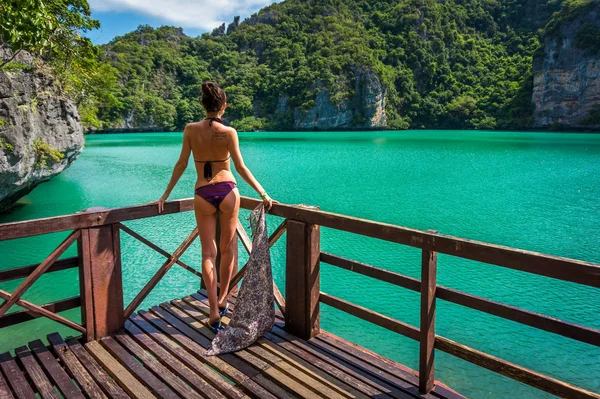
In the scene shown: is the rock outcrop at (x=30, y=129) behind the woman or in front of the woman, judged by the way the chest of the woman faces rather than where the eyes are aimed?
in front

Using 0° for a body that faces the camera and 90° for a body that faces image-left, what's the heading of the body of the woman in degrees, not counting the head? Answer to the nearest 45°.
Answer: approximately 180°
